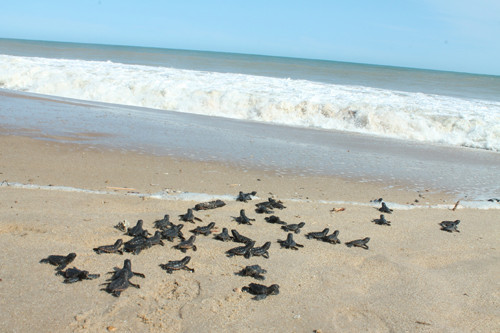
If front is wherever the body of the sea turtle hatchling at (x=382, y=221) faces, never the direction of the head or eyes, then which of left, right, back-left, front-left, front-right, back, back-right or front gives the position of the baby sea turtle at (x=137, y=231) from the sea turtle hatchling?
back-left

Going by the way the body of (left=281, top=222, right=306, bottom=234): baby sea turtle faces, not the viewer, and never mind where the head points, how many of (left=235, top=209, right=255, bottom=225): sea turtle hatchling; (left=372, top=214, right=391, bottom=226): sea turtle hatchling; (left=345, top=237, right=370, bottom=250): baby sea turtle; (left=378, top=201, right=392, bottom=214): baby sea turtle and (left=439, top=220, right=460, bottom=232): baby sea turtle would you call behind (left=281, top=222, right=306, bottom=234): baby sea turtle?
1

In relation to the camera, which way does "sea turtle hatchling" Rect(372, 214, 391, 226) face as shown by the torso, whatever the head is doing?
away from the camera
